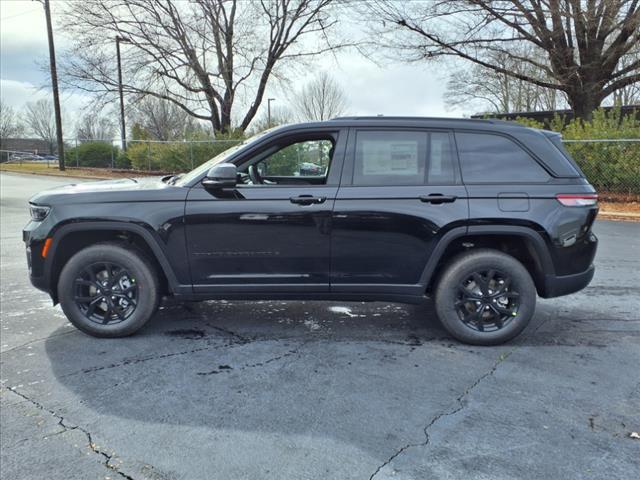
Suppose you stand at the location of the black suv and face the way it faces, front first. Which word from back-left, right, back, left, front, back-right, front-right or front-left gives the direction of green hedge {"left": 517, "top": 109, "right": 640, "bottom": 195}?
back-right

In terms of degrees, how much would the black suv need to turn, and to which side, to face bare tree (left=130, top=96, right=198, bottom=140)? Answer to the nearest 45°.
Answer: approximately 90° to its right

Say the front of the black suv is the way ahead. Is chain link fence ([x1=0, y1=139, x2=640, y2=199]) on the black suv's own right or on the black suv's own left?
on the black suv's own right

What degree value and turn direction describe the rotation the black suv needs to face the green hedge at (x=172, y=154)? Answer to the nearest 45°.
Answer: approximately 90° to its right

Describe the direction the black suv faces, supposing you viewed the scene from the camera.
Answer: facing to the left of the viewer

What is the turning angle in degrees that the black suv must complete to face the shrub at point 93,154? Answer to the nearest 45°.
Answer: approximately 45° to its right
